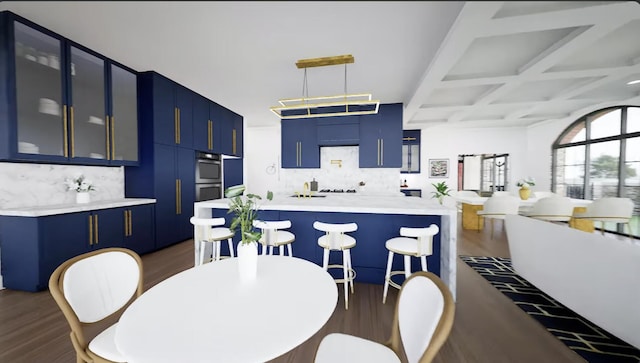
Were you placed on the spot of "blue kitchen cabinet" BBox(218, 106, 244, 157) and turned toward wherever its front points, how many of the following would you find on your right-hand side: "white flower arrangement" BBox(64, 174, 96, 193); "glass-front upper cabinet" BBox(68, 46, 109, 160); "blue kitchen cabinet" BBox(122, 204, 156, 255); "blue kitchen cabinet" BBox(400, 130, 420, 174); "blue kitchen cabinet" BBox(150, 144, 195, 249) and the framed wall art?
4

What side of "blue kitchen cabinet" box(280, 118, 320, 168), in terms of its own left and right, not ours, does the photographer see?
front

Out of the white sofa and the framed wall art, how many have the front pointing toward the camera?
1

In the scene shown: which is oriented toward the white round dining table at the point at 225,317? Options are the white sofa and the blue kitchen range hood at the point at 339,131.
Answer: the blue kitchen range hood

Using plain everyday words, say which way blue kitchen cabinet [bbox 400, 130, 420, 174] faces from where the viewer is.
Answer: facing the viewer

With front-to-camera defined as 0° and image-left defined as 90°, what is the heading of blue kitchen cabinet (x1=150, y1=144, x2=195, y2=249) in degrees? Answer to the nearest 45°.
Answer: approximately 315°

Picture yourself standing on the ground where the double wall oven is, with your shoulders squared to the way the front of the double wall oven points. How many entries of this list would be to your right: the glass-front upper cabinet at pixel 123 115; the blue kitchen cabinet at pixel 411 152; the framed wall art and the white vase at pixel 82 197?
2

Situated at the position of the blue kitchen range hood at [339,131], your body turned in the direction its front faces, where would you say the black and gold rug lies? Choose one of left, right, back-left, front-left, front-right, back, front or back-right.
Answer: front-left

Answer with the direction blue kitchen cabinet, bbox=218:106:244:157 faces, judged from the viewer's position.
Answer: facing the viewer and to the right of the viewer

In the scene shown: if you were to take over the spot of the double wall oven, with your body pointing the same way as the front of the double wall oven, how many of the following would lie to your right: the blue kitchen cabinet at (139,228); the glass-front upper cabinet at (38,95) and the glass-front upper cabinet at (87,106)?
3

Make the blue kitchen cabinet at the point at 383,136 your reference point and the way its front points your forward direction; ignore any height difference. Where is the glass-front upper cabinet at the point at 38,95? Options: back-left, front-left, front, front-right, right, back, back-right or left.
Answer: front-right

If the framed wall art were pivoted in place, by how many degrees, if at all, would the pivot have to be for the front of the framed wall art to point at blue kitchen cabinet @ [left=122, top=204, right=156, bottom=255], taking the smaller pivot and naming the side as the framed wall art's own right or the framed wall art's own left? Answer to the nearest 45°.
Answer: approximately 45° to the framed wall art's own right

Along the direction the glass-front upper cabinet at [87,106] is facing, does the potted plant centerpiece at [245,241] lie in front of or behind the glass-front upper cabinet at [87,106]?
in front

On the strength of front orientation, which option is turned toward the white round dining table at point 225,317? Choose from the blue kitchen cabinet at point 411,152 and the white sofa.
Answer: the blue kitchen cabinet
